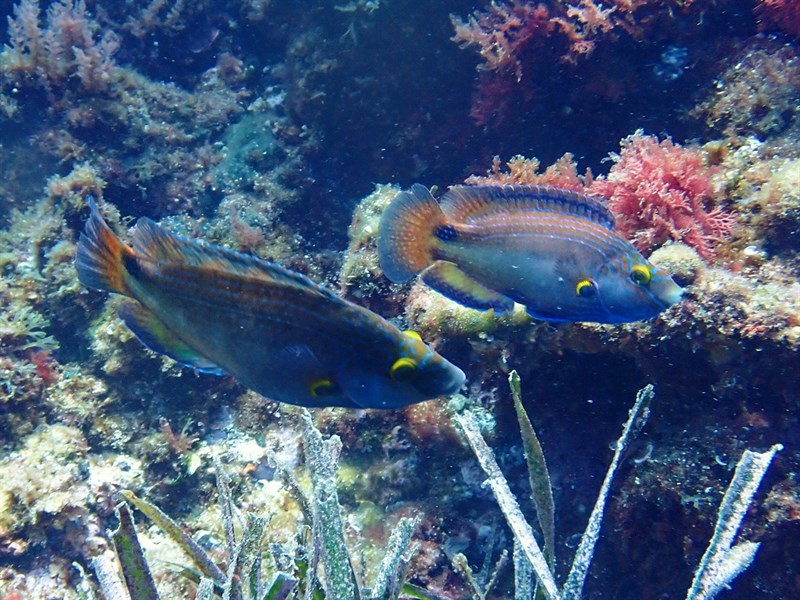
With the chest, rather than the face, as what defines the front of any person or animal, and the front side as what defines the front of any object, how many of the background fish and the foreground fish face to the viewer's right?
2

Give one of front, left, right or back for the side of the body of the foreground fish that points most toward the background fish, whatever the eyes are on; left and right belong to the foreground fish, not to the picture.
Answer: front

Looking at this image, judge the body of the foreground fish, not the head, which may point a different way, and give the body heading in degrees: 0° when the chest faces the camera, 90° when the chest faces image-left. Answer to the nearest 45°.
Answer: approximately 270°

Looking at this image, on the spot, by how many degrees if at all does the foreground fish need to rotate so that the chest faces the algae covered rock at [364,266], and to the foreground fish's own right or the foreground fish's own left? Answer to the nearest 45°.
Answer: approximately 90° to the foreground fish's own left

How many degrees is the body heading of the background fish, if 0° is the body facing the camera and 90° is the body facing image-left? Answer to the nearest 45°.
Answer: approximately 270°

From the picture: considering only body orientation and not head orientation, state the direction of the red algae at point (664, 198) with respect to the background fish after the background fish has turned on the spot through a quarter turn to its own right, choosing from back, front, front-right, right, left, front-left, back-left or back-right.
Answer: back-left

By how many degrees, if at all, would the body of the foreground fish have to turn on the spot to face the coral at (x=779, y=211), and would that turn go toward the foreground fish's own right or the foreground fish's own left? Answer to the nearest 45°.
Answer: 0° — it already faces it
